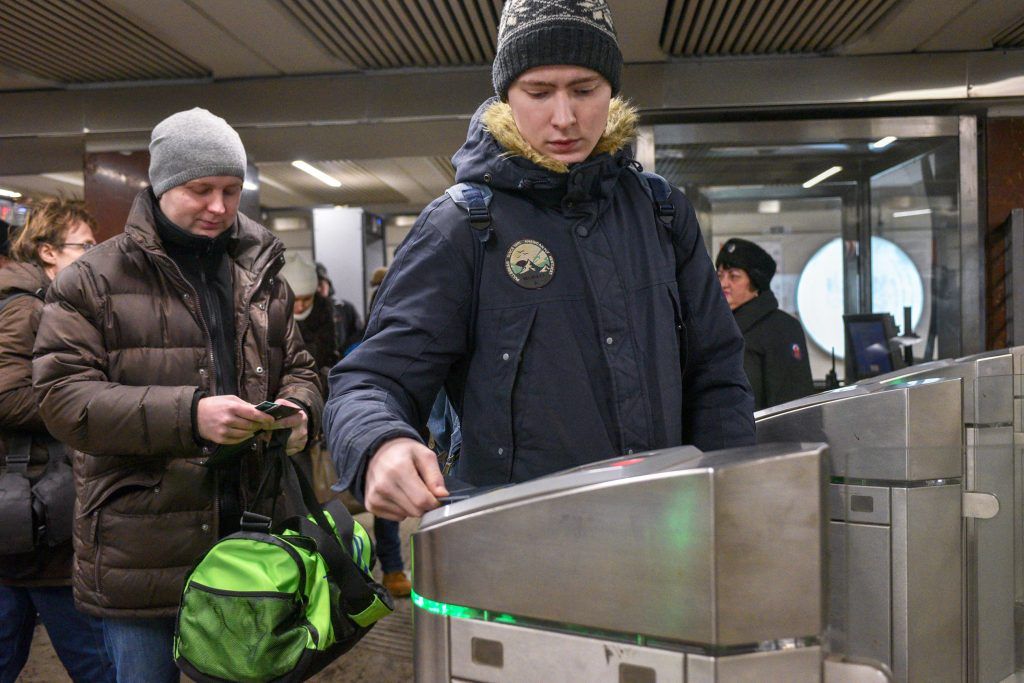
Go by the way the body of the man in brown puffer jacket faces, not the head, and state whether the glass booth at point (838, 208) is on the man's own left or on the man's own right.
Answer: on the man's own left

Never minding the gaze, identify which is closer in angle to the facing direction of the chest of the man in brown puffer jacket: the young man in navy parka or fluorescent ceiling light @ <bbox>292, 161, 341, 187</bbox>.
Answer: the young man in navy parka

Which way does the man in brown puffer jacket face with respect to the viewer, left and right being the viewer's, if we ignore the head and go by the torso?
facing the viewer and to the right of the viewer

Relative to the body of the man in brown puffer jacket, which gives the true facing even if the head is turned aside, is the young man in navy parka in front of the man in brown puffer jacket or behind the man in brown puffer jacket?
in front

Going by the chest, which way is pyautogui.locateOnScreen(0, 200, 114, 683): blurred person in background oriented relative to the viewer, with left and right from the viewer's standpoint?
facing to the right of the viewer

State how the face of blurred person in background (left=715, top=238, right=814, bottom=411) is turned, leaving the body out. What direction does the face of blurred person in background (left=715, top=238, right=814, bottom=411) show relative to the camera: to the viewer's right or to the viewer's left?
to the viewer's left

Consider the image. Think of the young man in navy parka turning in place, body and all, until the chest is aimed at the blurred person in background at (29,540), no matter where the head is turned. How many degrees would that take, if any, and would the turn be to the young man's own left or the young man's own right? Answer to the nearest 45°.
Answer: approximately 135° to the young man's own right

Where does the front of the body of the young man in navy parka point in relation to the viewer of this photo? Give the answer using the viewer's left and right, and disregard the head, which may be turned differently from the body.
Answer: facing the viewer
